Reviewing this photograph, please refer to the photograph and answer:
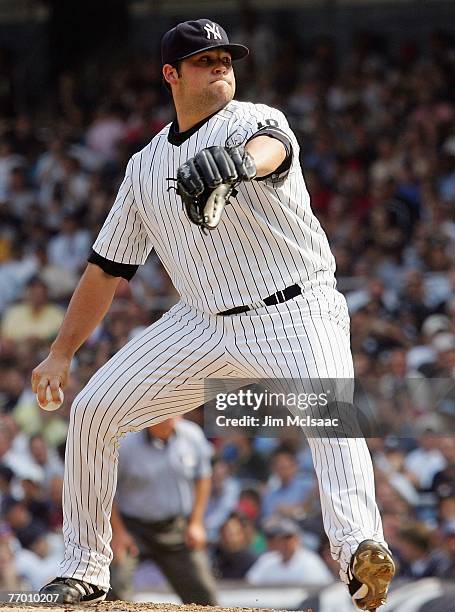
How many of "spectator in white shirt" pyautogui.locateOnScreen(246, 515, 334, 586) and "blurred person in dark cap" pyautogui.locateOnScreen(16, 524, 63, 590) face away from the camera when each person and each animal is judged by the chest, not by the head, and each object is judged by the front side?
0

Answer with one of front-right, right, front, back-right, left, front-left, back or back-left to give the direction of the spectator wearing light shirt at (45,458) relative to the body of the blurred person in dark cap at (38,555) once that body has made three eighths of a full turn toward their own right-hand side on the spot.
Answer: right

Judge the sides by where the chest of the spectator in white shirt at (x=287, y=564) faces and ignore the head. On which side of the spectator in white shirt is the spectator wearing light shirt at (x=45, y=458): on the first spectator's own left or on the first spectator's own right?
on the first spectator's own right

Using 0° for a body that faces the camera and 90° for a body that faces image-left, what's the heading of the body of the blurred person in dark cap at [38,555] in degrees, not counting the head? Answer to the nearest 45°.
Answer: approximately 315°

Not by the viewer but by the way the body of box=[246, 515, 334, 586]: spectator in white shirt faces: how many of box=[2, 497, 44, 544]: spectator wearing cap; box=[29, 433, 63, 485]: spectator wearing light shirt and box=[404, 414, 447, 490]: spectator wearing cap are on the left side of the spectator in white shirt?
1

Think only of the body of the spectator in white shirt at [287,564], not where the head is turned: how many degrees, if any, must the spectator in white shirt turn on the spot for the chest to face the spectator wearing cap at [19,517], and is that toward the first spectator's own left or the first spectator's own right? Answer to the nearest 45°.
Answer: approximately 135° to the first spectator's own right

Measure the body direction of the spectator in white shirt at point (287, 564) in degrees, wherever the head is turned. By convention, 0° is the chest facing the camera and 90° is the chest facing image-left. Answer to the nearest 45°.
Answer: approximately 0°
